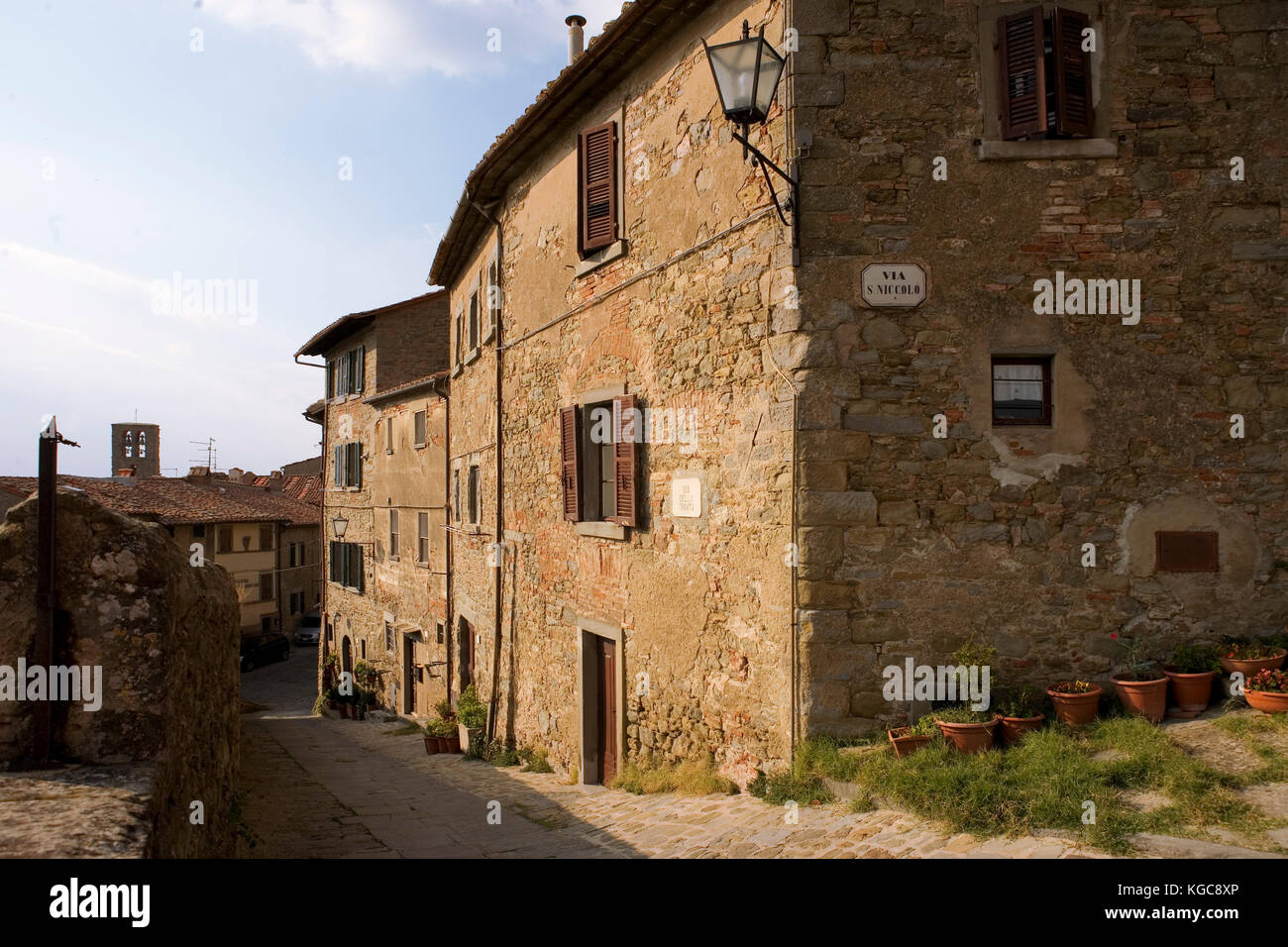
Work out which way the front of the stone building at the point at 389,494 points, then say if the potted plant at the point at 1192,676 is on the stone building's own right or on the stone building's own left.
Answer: on the stone building's own left

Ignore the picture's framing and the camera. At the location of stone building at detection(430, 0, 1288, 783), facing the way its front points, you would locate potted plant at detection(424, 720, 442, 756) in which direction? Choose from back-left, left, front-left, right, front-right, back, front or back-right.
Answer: right

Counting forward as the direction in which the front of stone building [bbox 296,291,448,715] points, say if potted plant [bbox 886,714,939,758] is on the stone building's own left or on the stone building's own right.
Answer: on the stone building's own left

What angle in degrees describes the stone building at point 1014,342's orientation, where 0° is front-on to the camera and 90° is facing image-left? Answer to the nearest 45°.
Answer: approximately 45°

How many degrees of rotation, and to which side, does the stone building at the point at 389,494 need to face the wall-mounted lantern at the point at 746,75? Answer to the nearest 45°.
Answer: approximately 45° to its left

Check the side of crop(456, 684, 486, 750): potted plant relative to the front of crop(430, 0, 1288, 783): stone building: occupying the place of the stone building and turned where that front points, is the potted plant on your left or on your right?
on your right

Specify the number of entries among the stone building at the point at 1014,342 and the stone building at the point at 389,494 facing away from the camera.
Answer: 0

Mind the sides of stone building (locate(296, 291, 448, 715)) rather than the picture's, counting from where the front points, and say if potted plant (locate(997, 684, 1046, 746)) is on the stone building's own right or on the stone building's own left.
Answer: on the stone building's own left

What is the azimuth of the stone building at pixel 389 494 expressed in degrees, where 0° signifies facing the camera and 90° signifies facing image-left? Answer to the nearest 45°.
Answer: approximately 45°
